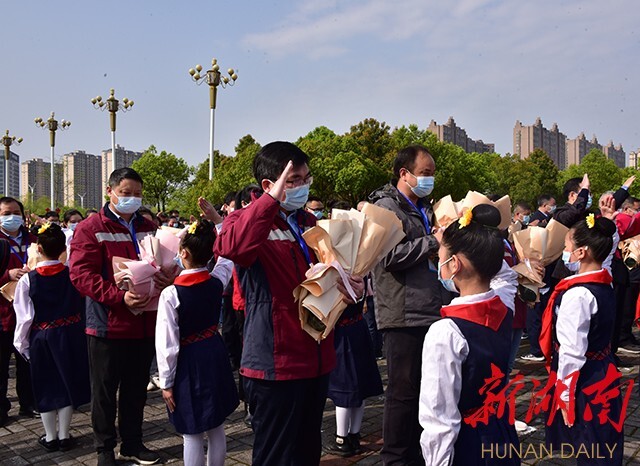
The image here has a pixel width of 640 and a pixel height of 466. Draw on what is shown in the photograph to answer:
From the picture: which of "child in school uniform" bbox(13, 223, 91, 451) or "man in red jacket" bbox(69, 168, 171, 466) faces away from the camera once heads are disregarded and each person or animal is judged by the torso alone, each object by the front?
the child in school uniform

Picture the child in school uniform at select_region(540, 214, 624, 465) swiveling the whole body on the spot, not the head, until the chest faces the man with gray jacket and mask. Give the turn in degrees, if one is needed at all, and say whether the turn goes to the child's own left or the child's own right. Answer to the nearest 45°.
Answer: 0° — they already face them

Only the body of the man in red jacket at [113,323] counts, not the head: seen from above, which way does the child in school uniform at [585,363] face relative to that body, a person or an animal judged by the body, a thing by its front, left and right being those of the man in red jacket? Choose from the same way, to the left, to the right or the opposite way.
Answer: the opposite way

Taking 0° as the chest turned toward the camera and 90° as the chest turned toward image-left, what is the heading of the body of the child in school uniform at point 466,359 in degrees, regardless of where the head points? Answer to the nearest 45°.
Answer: approximately 135°

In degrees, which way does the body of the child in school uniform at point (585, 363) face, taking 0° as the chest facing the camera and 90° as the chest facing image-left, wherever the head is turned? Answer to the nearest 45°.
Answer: approximately 90°

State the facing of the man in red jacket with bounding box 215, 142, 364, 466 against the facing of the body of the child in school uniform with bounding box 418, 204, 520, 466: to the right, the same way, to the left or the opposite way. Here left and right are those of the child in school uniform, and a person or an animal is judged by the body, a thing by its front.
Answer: the opposite way

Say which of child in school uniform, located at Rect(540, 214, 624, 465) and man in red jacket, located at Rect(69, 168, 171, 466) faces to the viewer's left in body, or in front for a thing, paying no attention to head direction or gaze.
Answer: the child in school uniform

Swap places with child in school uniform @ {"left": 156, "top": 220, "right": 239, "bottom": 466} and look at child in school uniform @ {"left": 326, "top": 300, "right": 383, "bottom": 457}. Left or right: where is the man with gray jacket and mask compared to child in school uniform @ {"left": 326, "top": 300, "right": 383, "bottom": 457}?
right

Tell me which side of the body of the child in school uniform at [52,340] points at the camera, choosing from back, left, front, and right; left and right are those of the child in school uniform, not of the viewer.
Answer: back
